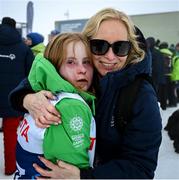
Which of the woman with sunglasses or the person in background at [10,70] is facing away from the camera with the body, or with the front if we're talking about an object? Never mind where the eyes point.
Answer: the person in background

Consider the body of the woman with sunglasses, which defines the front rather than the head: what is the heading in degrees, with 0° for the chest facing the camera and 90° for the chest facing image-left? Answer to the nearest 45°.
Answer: approximately 45°

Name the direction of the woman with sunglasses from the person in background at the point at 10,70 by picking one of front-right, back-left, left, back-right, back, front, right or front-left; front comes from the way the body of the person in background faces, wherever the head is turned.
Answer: back

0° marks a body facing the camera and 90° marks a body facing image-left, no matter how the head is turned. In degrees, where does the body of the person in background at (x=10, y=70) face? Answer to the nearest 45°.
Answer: approximately 180°

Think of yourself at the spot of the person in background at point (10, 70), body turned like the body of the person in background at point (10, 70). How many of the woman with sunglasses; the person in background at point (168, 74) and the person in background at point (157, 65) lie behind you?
1

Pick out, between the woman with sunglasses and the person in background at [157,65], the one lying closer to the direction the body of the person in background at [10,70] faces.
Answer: the person in background

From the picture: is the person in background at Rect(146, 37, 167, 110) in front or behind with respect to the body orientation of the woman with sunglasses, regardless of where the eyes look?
behind

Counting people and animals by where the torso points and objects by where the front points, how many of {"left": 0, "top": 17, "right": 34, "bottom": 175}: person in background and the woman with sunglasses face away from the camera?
1

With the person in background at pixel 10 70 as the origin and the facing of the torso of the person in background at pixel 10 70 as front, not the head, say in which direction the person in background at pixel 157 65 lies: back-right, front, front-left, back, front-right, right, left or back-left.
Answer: front-right

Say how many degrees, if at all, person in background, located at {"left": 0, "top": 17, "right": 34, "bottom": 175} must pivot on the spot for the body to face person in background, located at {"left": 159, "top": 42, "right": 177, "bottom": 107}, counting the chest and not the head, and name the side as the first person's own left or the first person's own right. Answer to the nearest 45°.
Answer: approximately 45° to the first person's own right
